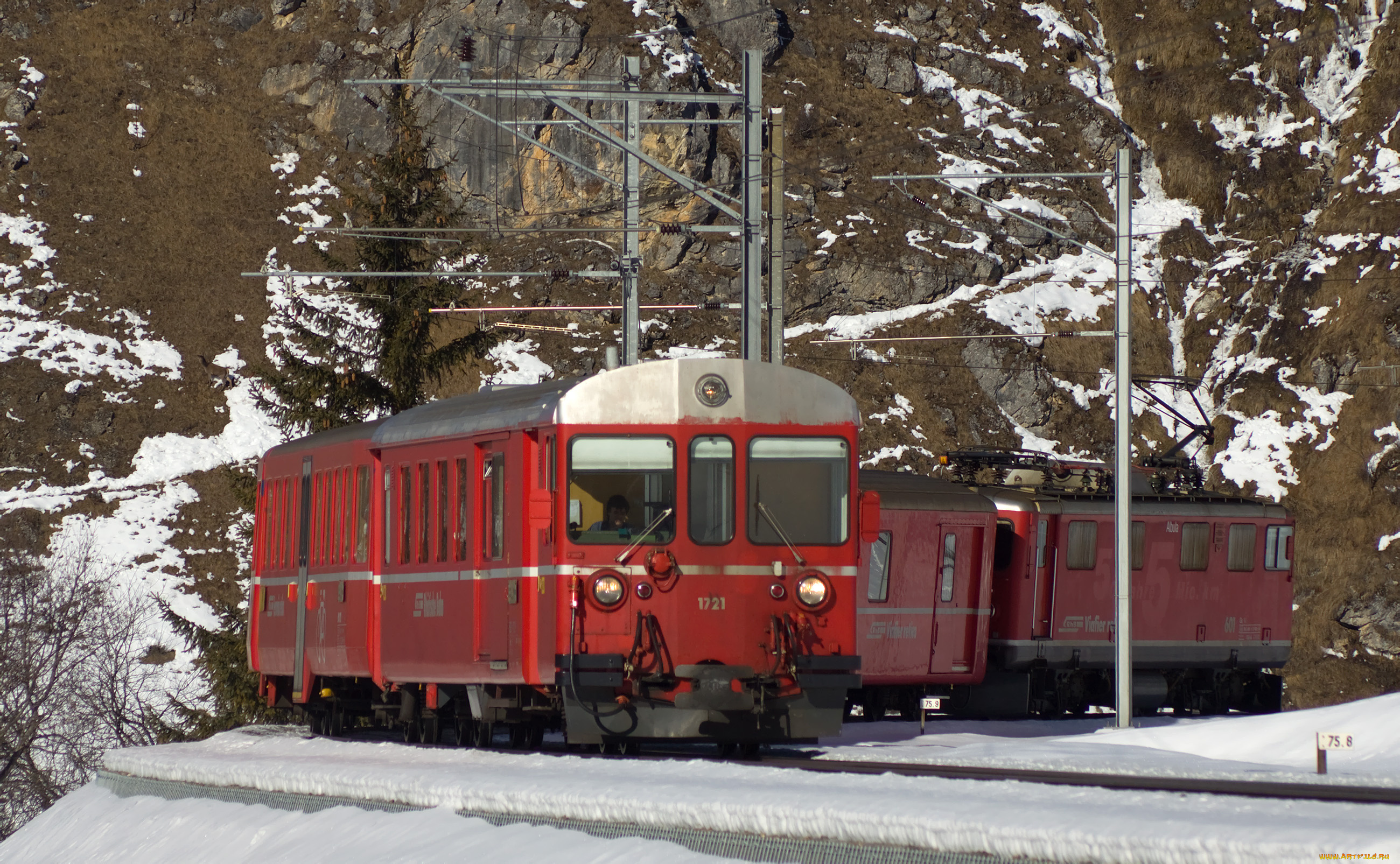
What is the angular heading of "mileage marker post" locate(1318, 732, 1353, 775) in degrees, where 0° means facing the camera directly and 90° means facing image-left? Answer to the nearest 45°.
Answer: approximately 0°

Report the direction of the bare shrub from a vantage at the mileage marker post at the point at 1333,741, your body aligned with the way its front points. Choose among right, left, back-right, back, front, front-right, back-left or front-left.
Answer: back-right

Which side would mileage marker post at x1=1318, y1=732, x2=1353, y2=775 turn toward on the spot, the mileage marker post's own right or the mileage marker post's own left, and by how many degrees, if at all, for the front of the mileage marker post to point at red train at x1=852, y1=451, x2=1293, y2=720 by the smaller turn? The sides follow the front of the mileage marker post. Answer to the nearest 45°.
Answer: approximately 180°

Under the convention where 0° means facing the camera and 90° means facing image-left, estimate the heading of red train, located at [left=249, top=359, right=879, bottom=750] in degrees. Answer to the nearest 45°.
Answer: approximately 315°

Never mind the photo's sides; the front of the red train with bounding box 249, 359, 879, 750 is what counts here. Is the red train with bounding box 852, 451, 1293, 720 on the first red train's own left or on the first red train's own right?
on the first red train's own left

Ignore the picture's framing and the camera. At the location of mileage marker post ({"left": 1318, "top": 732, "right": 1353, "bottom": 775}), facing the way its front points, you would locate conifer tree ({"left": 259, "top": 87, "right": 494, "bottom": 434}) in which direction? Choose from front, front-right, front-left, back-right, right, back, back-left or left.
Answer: back-right
